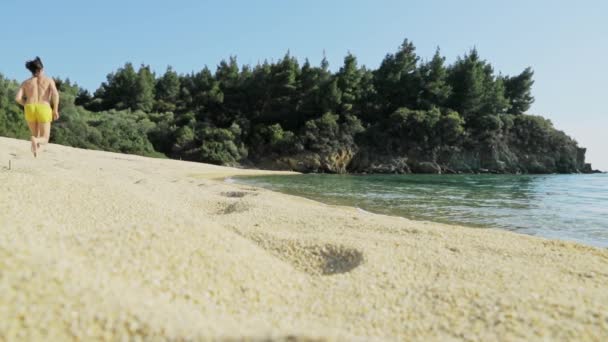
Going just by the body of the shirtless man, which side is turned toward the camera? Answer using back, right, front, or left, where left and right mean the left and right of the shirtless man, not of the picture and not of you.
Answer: back
